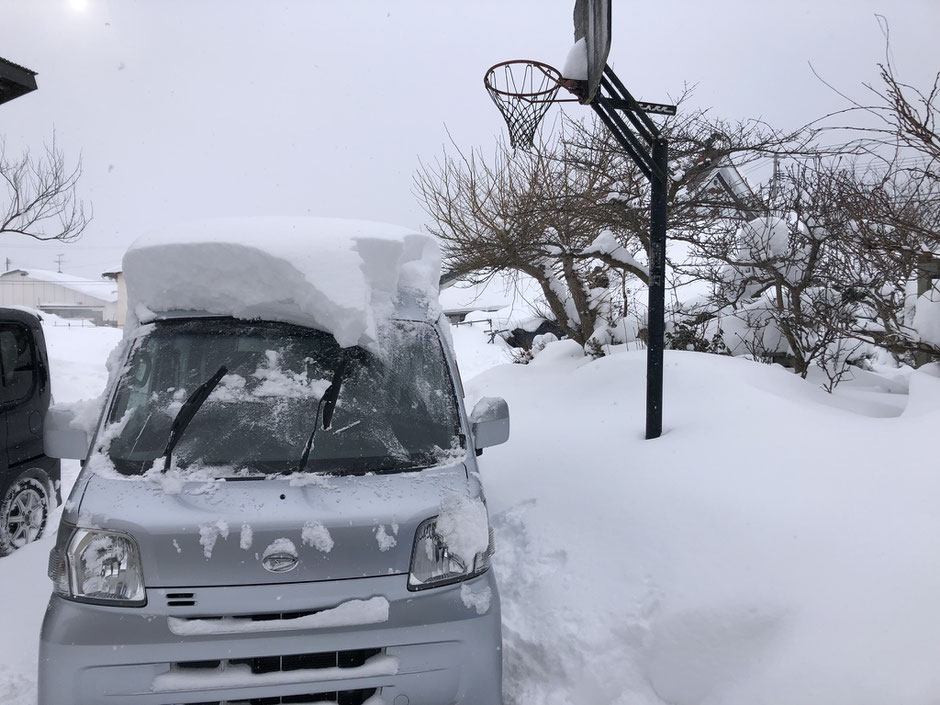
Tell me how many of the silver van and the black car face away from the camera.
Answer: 0

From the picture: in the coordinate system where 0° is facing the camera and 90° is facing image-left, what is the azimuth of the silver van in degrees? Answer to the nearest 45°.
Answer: approximately 0°

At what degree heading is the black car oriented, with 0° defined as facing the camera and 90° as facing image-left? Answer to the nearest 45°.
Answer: approximately 45°

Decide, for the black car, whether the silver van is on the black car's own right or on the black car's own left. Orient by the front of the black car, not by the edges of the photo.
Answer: on the black car's own left

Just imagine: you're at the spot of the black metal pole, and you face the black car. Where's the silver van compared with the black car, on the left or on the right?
left

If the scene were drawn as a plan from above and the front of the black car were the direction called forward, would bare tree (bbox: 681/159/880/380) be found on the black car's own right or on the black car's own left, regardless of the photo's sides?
on the black car's own left

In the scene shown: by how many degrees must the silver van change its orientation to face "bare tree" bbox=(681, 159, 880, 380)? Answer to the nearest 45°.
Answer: approximately 135° to its left
